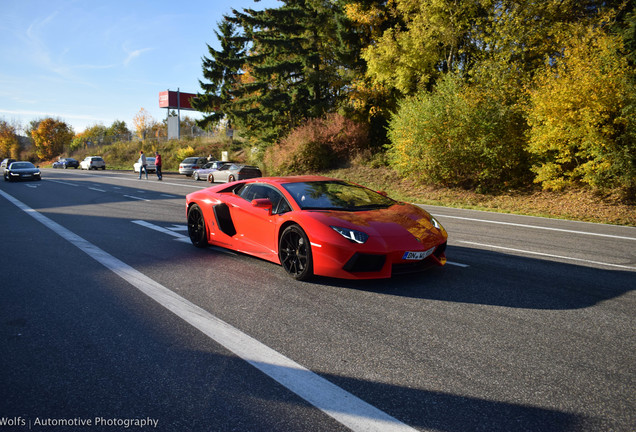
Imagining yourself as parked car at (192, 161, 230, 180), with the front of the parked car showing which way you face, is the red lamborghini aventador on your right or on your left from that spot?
on your left

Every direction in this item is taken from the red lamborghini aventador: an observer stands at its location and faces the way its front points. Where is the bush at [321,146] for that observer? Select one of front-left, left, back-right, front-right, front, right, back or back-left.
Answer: back-left

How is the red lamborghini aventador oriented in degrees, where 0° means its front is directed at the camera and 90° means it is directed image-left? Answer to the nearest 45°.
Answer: approximately 315°

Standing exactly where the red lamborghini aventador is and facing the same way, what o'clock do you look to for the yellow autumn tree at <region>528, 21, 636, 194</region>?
The yellow autumn tree is roughly at 9 o'clock from the red lamborghini aventador.

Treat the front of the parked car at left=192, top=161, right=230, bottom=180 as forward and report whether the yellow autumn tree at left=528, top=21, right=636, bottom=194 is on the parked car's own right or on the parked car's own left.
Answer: on the parked car's own left

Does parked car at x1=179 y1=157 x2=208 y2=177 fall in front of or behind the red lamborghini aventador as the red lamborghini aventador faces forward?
behind

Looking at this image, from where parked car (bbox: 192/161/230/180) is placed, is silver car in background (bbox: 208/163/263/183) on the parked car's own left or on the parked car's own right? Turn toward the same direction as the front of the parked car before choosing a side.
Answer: on the parked car's own left

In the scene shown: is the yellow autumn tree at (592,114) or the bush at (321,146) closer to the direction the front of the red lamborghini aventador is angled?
the yellow autumn tree

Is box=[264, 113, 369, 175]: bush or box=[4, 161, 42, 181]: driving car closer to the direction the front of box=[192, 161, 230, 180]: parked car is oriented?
the driving car
